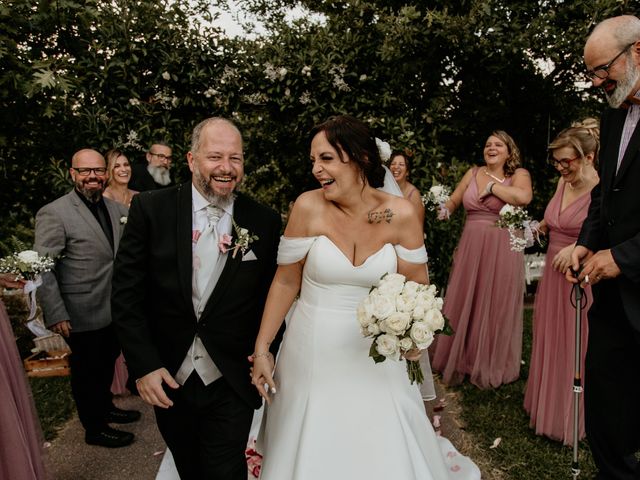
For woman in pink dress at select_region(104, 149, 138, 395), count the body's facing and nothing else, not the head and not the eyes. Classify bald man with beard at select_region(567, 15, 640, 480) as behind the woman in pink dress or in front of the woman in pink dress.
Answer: in front

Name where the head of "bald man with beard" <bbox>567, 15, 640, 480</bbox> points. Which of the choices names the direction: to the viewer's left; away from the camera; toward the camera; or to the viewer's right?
to the viewer's left

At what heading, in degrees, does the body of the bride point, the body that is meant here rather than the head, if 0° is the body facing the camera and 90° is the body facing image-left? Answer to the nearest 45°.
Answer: approximately 0°

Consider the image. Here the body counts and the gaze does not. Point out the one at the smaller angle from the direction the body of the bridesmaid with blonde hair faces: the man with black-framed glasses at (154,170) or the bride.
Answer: the bride
